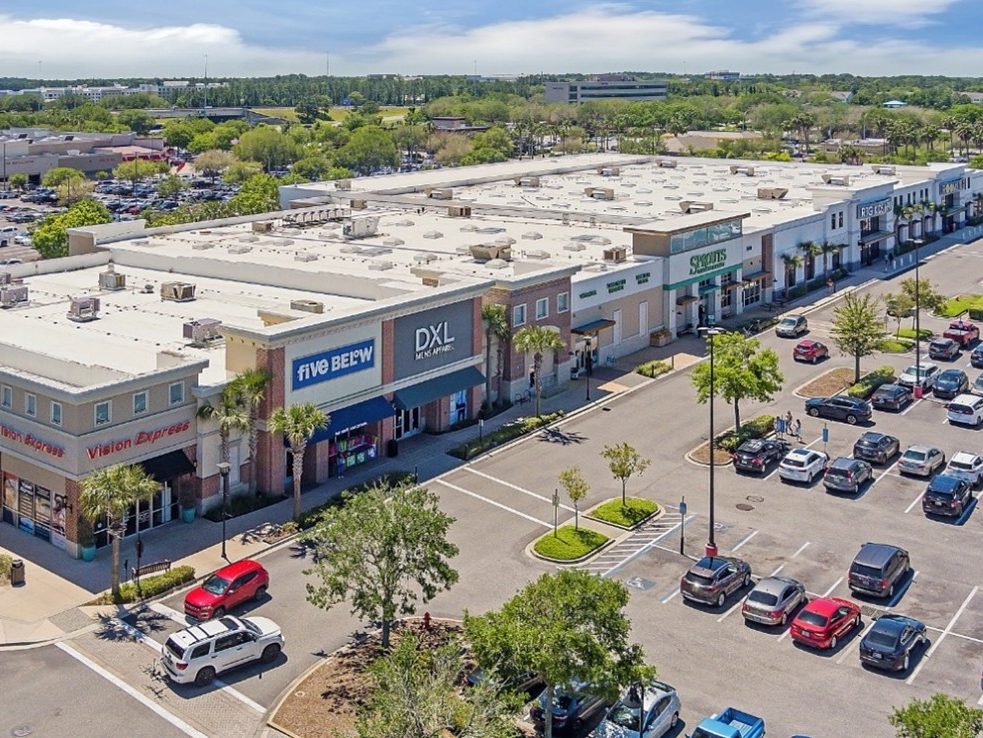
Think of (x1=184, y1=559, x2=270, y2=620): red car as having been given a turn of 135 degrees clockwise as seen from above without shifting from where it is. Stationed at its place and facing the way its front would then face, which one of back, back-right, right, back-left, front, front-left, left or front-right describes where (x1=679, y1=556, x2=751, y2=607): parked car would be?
right

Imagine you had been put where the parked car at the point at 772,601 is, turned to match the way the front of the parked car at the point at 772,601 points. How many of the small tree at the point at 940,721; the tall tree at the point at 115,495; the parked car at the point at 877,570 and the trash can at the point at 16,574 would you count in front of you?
1

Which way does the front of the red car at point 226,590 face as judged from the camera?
facing the viewer and to the left of the viewer

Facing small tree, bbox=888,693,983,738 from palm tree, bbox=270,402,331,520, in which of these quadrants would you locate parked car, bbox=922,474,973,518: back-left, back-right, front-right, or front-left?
front-left
